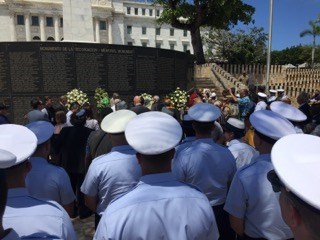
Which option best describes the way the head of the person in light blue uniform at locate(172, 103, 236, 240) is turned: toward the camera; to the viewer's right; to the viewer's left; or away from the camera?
away from the camera

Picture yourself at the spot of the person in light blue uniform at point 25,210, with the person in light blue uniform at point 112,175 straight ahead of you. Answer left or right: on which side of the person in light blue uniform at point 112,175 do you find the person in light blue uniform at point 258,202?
right

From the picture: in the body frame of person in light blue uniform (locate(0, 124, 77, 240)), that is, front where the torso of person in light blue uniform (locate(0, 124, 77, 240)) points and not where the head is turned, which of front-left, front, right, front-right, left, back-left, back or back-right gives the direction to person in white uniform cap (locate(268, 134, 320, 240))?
back-right

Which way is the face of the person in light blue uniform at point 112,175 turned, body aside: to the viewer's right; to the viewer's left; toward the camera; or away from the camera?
away from the camera

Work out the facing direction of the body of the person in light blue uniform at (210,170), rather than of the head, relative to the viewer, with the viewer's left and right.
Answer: facing away from the viewer

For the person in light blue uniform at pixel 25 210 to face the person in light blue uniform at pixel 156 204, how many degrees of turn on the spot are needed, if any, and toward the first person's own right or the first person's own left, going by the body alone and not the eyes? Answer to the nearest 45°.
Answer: approximately 90° to the first person's own right

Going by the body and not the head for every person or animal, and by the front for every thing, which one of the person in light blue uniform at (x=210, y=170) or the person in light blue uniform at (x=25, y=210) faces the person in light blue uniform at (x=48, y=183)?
the person in light blue uniform at (x=25, y=210)

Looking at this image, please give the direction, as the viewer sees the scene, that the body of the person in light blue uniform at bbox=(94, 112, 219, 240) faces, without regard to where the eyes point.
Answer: away from the camera

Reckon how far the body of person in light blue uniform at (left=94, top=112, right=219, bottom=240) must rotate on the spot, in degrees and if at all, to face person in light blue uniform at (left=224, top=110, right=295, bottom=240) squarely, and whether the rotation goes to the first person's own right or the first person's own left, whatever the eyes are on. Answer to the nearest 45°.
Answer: approximately 45° to the first person's own right

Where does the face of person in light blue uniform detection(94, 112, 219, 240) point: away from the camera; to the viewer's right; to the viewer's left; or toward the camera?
away from the camera

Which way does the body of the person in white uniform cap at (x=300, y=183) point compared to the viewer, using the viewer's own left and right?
facing away from the viewer and to the left of the viewer

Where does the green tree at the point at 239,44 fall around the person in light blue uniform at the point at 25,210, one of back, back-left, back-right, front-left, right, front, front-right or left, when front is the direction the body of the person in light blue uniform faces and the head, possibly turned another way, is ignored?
front-right

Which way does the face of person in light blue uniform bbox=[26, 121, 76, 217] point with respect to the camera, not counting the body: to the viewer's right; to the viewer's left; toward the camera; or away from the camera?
away from the camera

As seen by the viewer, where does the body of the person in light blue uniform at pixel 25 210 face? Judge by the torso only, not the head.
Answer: away from the camera

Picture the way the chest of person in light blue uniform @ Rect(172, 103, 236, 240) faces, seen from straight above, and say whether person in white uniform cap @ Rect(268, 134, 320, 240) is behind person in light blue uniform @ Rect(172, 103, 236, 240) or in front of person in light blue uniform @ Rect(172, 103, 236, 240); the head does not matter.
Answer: behind
